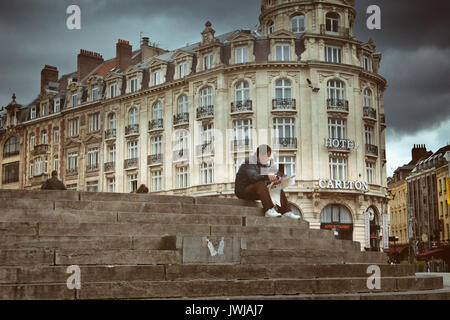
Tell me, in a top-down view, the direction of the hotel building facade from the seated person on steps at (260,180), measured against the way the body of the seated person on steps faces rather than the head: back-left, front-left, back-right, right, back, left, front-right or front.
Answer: left

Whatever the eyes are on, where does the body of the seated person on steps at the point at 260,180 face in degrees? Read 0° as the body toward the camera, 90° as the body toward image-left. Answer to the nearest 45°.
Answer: approximately 270°
